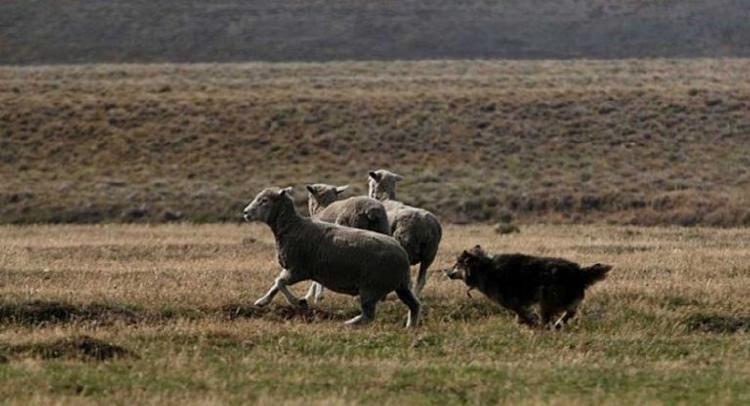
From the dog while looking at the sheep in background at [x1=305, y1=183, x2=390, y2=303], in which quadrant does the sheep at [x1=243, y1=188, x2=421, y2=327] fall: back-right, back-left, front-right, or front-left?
front-left

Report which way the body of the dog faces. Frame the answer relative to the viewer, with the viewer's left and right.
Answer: facing to the left of the viewer

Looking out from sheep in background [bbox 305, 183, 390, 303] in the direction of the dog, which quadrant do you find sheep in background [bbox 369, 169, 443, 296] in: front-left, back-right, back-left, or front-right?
front-left

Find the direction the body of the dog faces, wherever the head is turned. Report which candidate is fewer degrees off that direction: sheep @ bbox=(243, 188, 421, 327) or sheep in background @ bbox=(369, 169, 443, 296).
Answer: the sheep

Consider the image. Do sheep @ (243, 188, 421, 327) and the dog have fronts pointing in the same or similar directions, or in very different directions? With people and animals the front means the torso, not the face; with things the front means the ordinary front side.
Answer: same or similar directions

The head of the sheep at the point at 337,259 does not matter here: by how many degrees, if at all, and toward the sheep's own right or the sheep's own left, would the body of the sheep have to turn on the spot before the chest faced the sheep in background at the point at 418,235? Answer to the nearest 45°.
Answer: approximately 135° to the sheep's own right

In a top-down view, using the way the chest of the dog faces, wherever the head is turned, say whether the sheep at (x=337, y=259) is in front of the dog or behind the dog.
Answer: in front

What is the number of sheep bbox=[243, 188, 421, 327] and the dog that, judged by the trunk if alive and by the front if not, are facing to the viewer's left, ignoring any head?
2

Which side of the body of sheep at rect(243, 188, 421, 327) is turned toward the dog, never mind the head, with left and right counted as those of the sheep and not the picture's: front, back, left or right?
back

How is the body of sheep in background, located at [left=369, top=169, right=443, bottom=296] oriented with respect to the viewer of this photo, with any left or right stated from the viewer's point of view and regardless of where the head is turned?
facing away from the viewer and to the left of the viewer

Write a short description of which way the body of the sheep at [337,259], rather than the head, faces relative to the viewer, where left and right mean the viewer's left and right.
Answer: facing to the left of the viewer
